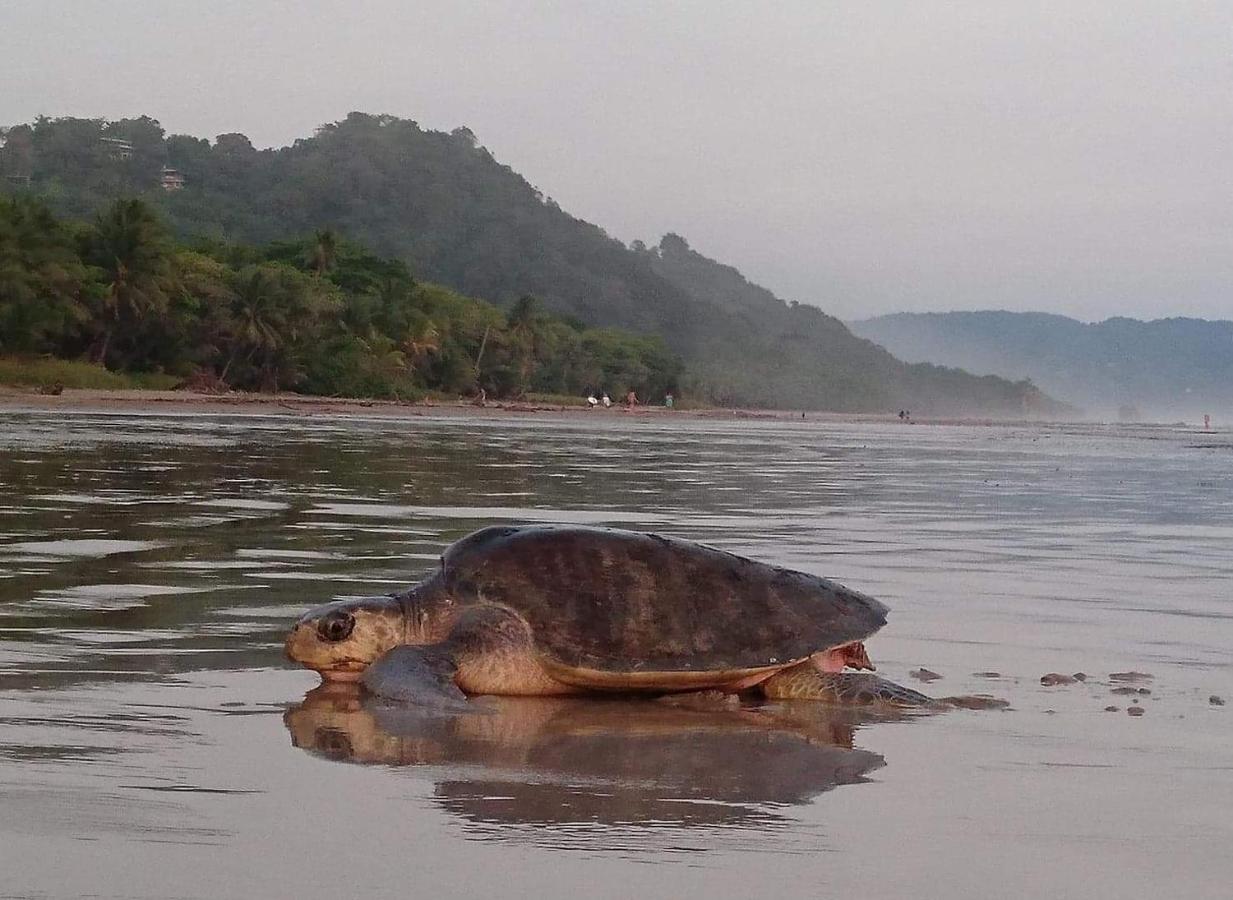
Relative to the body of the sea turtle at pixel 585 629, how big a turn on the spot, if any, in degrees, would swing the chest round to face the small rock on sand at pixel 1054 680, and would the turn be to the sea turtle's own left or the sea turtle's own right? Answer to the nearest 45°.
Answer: approximately 180°

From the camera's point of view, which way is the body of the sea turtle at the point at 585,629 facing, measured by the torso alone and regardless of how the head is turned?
to the viewer's left
